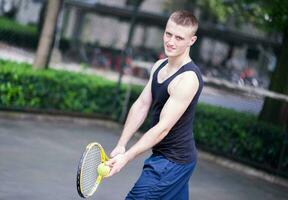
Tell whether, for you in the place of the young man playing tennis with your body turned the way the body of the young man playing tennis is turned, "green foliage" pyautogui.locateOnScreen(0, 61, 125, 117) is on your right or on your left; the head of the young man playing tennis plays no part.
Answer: on your right

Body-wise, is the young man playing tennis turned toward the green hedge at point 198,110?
no

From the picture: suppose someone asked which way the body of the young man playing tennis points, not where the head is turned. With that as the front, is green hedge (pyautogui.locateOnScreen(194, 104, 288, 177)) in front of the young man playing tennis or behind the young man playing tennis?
behind
